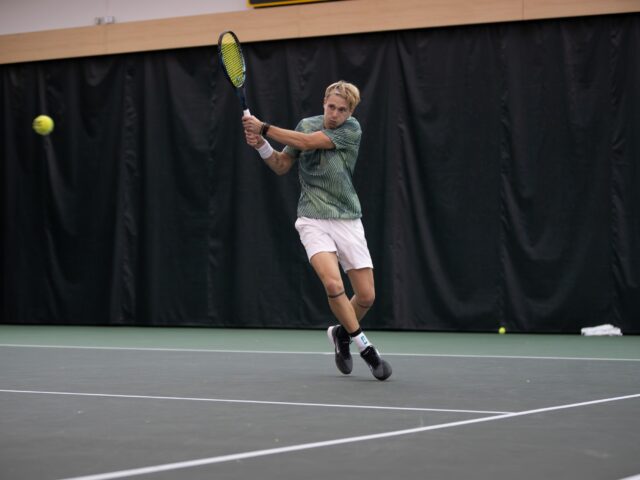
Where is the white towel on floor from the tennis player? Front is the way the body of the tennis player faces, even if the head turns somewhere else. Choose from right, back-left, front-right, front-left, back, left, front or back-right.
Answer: back-left

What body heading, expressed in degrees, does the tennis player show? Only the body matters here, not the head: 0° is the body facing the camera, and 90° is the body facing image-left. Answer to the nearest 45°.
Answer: approximately 0°
